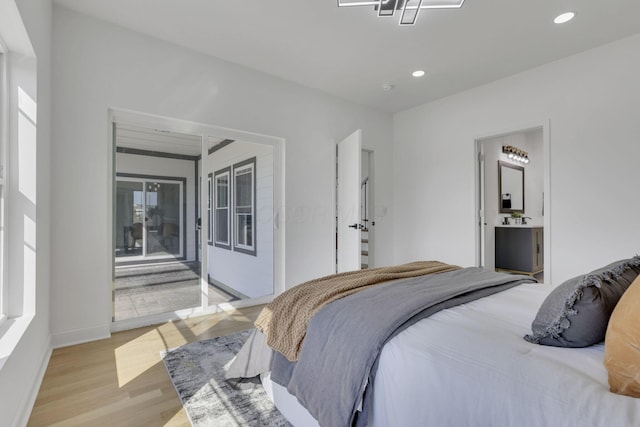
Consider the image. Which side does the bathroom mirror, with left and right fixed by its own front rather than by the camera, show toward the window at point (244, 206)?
right

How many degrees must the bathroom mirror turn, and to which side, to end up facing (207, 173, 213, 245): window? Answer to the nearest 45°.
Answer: approximately 90° to its right

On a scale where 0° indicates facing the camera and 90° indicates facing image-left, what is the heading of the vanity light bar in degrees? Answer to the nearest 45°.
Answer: approximately 315°

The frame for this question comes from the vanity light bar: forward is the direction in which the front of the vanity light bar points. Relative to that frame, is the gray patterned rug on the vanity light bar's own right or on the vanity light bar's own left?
on the vanity light bar's own right

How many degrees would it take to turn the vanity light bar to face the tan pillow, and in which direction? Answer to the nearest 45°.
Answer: approximately 45° to its right

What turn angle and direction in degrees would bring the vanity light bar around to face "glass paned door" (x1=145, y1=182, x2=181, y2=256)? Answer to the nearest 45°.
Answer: approximately 90° to its right
